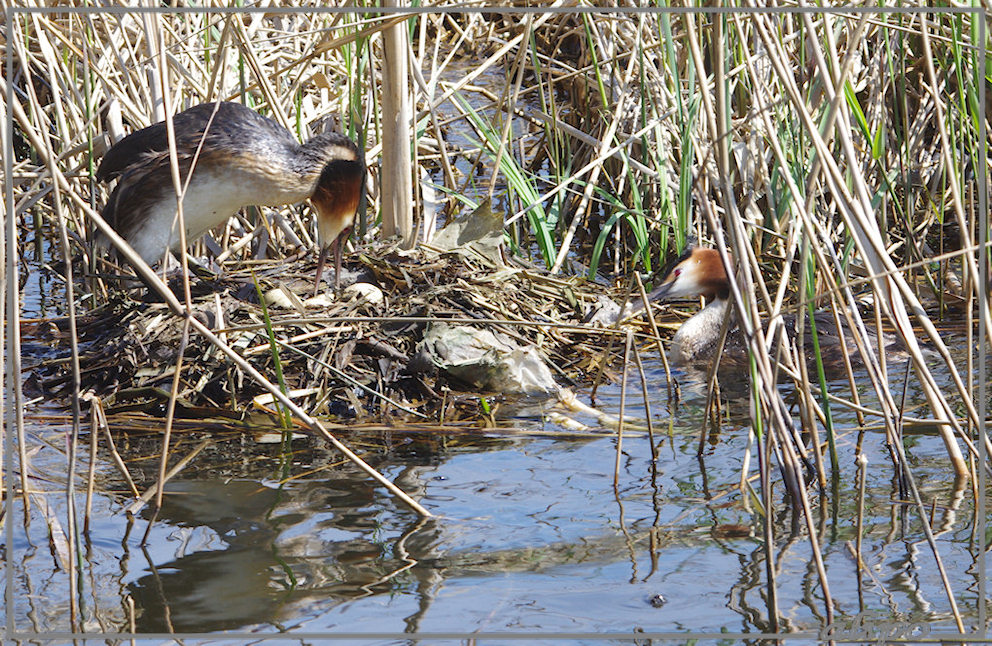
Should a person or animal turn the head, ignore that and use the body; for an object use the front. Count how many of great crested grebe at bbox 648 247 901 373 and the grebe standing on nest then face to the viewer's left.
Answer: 1

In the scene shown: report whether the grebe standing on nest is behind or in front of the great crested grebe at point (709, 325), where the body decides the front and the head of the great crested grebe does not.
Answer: in front

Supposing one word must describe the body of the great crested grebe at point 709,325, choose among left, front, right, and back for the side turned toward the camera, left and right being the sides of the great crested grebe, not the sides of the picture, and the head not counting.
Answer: left

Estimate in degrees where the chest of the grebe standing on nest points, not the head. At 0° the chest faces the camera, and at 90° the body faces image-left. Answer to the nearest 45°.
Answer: approximately 270°

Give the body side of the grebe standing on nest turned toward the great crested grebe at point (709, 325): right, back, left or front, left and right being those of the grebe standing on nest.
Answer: front
